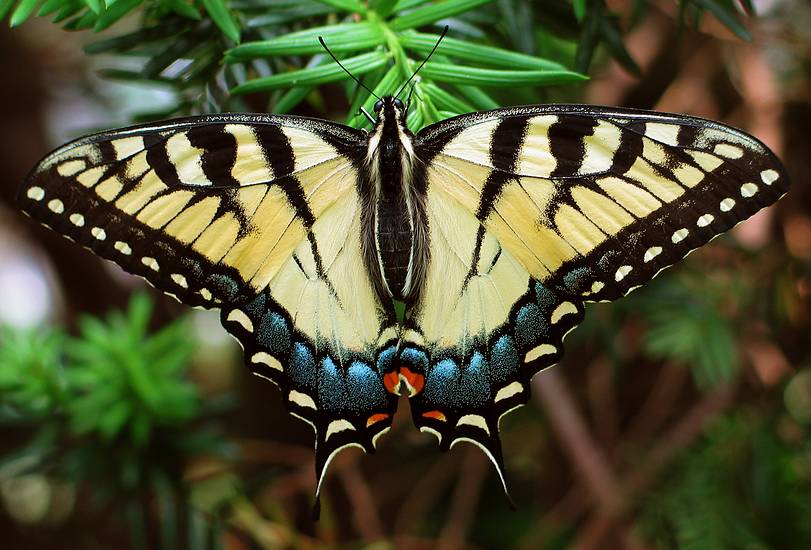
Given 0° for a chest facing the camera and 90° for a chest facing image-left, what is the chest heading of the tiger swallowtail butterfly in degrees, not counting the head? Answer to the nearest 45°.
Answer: approximately 180°
